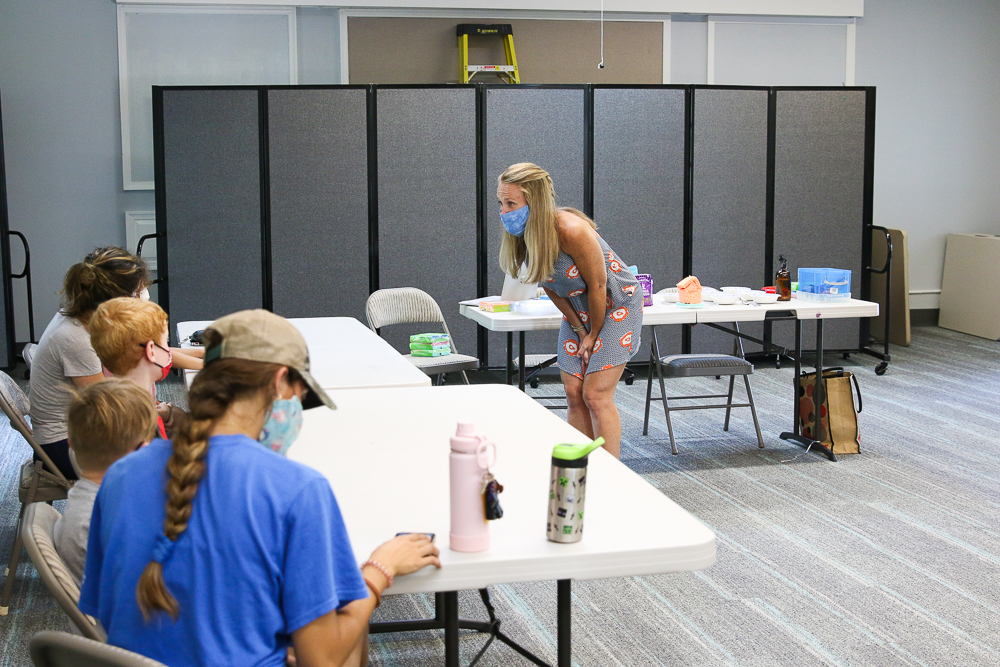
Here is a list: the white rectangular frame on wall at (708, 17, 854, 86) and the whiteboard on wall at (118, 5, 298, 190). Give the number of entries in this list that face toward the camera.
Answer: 2

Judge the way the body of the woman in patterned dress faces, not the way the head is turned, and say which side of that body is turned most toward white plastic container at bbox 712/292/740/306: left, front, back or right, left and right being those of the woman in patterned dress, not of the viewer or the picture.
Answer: back

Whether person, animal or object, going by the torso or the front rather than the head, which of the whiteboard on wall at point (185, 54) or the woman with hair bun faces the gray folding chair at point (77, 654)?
the whiteboard on wall

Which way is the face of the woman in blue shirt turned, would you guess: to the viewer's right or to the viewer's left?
to the viewer's right

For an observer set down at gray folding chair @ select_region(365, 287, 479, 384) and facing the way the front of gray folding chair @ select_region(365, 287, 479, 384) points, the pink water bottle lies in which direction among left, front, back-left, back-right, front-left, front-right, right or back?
front-right

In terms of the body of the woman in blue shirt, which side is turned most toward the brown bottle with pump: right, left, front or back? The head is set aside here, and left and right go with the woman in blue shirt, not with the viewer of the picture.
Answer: front

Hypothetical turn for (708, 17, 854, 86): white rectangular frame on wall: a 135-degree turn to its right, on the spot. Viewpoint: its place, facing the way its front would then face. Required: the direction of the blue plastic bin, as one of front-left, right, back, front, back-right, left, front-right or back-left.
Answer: back-left

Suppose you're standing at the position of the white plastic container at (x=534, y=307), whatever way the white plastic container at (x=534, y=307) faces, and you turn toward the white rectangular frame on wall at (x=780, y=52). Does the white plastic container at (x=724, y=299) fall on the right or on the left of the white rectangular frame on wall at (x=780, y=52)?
right

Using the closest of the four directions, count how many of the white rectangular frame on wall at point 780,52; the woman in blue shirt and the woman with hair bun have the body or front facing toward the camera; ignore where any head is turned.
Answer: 1

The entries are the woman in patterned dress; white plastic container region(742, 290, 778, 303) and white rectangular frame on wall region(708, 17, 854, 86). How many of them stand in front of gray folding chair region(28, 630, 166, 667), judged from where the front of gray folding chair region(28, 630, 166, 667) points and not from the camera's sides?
3

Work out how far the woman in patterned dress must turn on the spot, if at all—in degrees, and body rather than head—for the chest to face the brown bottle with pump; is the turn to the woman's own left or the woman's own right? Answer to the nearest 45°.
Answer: approximately 180°

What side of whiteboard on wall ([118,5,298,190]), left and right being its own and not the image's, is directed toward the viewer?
front

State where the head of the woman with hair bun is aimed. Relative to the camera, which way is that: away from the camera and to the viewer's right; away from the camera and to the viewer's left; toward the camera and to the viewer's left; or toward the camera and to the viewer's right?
away from the camera and to the viewer's right

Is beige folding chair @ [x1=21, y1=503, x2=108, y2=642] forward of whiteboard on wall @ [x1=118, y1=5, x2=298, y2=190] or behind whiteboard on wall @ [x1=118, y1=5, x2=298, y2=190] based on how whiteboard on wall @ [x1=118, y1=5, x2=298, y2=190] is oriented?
forward

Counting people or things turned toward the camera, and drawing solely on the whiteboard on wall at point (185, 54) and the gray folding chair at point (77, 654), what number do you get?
1
